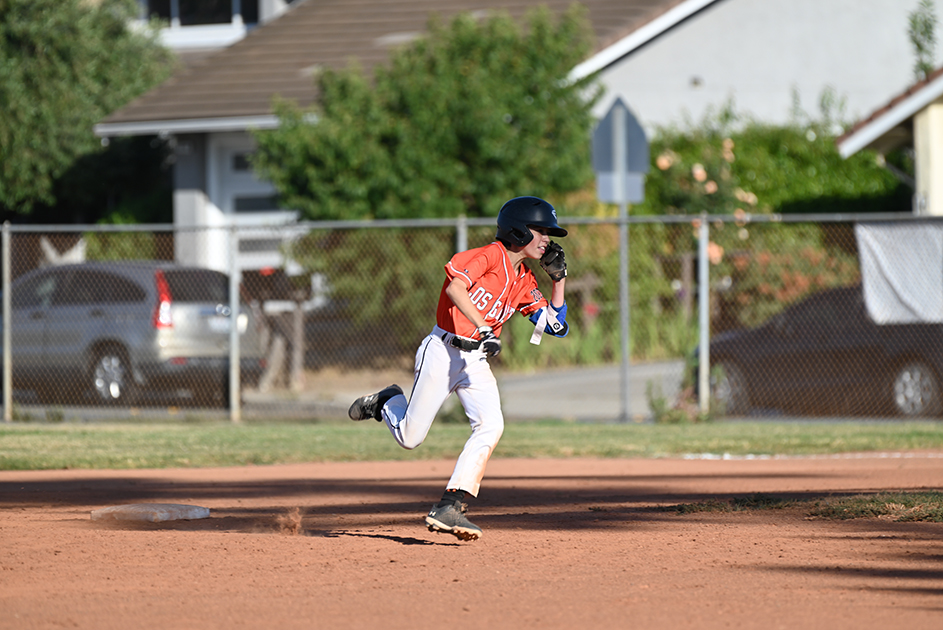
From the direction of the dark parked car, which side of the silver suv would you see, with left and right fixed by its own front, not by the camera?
back

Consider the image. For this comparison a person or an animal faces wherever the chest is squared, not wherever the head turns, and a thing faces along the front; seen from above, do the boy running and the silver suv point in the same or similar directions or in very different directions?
very different directions

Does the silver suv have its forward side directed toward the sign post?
no

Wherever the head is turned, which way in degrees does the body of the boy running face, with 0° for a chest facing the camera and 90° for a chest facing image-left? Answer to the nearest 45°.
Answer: approximately 315°

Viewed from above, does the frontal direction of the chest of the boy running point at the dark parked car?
no

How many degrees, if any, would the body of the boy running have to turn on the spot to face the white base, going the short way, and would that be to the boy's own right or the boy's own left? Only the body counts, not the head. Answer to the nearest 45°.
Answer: approximately 180°

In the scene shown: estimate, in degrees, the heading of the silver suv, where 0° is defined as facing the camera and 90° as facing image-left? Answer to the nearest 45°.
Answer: approximately 135°

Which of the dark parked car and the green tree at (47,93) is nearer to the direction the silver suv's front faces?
the green tree

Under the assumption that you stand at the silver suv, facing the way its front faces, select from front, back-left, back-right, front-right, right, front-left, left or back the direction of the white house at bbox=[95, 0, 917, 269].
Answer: right

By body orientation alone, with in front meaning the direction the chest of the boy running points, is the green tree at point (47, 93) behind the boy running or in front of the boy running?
behind

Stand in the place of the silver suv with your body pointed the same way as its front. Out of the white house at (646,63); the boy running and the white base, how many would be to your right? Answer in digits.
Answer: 1

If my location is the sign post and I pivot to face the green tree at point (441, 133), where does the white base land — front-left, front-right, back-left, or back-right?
back-left

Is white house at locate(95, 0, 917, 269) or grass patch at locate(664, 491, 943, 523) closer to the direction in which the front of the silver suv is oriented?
the white house

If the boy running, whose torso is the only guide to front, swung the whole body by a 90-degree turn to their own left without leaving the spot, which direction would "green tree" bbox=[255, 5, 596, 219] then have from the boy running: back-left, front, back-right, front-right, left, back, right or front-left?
front-left

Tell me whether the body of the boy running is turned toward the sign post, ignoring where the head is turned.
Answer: no

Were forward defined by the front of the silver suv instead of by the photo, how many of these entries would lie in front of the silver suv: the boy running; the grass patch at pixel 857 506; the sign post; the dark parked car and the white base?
0

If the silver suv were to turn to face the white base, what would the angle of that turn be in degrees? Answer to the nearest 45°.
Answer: approximately 135° to its left
